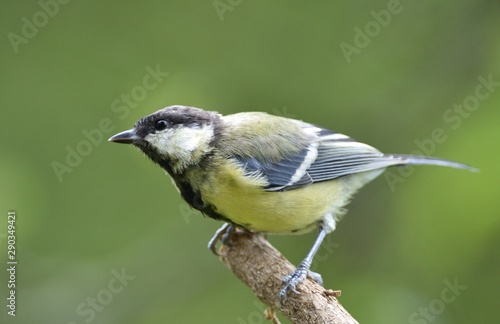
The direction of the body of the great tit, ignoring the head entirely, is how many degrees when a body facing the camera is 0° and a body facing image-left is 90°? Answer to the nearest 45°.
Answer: approximately 90°
